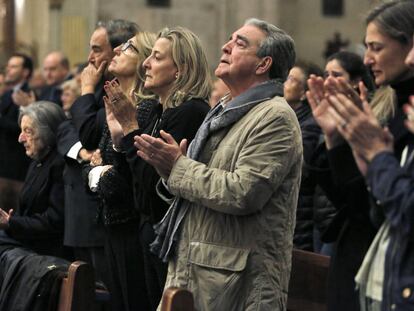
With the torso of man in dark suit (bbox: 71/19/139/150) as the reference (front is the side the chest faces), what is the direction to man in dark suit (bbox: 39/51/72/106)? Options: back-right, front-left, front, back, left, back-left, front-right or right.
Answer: right

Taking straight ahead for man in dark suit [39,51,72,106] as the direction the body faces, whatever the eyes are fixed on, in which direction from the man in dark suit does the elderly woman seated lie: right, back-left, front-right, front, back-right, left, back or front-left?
front-left

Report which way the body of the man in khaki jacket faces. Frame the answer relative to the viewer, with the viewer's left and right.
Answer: facing to the left of the viewer

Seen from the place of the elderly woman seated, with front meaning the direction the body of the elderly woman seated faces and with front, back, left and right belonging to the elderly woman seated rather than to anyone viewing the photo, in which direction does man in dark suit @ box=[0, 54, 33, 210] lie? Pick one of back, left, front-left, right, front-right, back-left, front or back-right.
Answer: right

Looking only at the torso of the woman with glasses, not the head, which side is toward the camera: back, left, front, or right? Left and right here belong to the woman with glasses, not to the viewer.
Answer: left

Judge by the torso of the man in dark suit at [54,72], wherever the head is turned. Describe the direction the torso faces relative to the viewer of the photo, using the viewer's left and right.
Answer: facing the viewer and to the left of the viewer

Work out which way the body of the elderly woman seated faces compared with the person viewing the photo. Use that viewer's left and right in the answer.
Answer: facing to the left of the viewer

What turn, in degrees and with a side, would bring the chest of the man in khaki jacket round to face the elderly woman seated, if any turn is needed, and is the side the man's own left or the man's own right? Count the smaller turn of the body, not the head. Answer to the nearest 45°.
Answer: approximately 45° to the man's own right

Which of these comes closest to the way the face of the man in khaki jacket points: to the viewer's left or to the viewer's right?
to the viewer's left

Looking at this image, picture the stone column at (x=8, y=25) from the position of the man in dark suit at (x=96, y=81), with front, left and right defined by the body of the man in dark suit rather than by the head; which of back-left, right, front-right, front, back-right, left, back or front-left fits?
right
